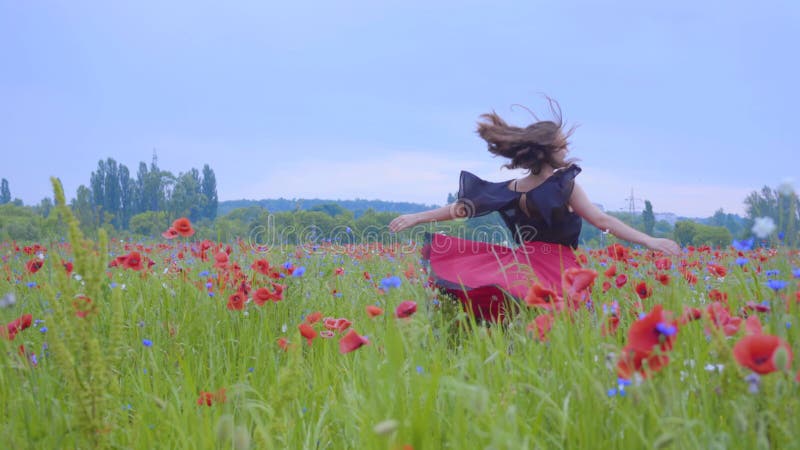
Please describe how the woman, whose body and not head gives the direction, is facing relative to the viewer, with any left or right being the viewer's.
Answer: facing away from the viewer and to the right of the viewer

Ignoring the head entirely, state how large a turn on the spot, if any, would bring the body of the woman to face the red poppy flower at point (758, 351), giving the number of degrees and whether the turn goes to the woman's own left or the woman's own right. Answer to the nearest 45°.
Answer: approximately 135° to the woman's own right

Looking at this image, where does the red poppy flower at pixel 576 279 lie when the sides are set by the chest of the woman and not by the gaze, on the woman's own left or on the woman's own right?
on the woman's own right

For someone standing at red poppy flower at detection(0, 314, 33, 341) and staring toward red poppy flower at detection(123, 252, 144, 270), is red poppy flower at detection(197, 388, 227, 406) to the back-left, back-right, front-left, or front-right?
back-right

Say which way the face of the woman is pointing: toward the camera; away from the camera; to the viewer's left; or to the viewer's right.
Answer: away from the camera

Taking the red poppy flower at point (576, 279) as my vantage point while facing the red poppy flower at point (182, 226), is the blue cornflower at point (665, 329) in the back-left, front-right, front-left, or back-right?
back-left

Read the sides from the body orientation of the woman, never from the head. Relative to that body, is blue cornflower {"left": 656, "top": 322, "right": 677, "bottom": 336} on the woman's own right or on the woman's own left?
on the woman's own right

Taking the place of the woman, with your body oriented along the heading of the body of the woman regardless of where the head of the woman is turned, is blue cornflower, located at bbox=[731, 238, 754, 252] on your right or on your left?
on your right
